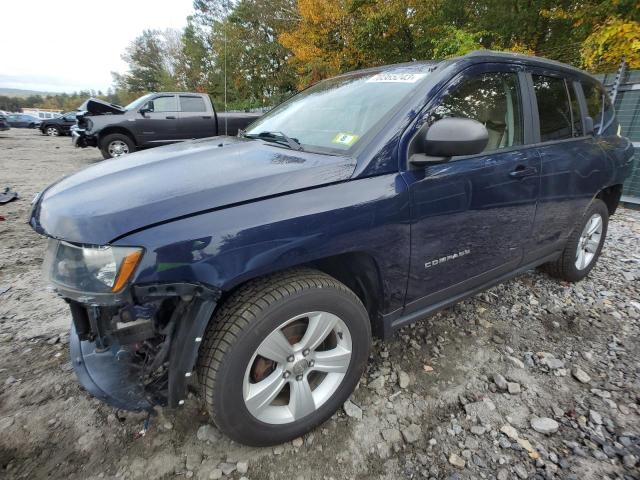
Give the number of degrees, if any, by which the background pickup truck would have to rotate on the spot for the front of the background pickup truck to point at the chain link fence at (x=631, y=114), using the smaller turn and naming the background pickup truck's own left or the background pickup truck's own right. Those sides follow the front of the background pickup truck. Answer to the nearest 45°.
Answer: approximately 135° to the background pickup truck's own left

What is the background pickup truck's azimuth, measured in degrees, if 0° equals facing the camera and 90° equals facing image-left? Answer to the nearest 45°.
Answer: approximately 90°

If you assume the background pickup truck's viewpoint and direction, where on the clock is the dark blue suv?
The dark blue suv is roughly at 9 o'clock from the background pickup truck.

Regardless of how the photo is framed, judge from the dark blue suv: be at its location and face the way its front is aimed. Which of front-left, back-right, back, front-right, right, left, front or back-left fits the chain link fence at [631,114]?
back

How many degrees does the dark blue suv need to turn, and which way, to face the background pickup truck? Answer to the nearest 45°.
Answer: approximately 90° to its right

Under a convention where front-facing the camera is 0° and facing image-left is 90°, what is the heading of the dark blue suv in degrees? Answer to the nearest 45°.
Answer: approximately 45°
